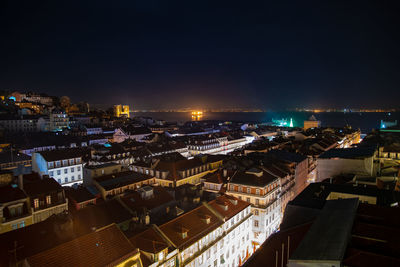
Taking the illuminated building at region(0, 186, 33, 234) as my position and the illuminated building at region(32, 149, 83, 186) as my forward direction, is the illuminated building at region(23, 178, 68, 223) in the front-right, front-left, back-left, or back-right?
front-right

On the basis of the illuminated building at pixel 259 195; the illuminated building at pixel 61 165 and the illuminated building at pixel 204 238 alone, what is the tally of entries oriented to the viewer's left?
0

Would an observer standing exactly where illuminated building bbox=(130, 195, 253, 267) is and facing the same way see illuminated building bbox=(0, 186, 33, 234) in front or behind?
behind

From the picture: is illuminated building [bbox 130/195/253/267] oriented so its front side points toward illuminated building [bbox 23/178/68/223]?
no

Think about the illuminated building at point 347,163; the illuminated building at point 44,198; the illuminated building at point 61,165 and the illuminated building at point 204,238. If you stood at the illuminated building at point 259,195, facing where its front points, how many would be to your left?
1

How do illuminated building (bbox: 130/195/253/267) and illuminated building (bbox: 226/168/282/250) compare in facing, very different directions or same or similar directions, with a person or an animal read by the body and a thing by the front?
same or similar directions

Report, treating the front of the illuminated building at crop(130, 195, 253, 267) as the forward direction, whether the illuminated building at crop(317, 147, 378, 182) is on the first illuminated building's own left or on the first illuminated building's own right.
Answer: on the first illuminated building's own left

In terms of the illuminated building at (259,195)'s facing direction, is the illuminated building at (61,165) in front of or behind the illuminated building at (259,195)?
behind

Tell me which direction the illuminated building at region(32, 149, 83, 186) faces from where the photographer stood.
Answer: facing the viewer and to the right of the viewer

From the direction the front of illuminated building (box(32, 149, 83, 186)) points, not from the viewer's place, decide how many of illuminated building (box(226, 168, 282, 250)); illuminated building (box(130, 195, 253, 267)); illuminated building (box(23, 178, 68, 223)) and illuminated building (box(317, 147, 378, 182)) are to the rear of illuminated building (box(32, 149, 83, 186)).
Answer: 0

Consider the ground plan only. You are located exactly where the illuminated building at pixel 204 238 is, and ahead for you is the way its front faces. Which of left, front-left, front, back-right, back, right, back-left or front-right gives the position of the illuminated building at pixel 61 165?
back

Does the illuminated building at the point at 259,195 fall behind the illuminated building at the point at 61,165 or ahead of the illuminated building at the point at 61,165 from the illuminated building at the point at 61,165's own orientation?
ahead

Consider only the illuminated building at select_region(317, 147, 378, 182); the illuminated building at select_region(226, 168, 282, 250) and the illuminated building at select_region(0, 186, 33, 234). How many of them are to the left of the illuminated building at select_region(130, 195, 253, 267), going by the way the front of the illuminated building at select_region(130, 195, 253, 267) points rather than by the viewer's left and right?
2
